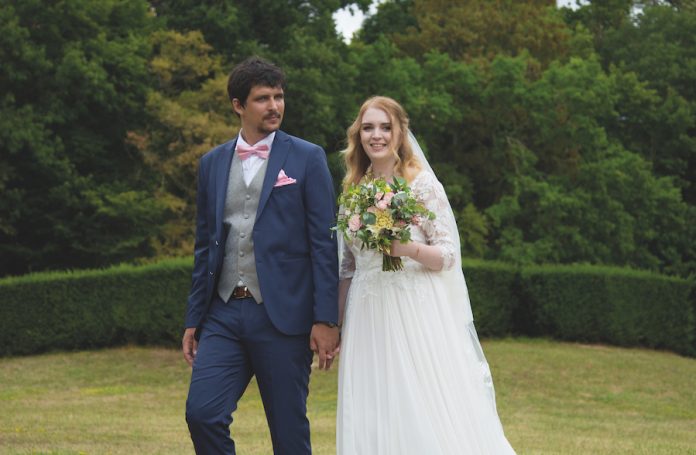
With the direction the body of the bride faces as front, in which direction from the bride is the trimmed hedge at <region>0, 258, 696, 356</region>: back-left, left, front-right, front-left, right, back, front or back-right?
back-right

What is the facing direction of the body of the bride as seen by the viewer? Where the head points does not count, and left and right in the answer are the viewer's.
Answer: facing the viewer and to the left of the viewer

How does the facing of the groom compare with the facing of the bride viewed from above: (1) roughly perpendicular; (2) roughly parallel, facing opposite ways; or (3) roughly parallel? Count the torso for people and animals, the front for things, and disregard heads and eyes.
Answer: roughly parallel

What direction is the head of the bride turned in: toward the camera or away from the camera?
toward the camera

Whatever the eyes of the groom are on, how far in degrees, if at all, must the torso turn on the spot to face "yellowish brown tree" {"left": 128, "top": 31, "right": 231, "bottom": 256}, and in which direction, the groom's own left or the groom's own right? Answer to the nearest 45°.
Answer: approximately 135° to the groom's own right

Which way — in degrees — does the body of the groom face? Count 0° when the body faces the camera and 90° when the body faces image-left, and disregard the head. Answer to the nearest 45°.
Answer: approximately 45°

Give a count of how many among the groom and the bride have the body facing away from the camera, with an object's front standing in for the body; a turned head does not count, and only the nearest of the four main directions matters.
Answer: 0

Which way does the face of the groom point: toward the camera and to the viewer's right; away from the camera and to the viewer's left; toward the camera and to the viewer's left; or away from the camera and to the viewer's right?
toward the camera and to the viewer's right

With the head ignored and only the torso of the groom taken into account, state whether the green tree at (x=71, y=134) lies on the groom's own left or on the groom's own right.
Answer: on the groom's own right

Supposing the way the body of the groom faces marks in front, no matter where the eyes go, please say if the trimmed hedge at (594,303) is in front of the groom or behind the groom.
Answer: behind

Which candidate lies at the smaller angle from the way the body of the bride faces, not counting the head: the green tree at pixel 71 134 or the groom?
the groom

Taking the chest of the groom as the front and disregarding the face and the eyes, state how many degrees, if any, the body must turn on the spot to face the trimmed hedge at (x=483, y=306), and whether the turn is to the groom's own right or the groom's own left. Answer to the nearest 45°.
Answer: approximately 135° to the groom's own right

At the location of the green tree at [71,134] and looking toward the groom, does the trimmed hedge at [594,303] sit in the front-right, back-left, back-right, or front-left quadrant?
front-left
